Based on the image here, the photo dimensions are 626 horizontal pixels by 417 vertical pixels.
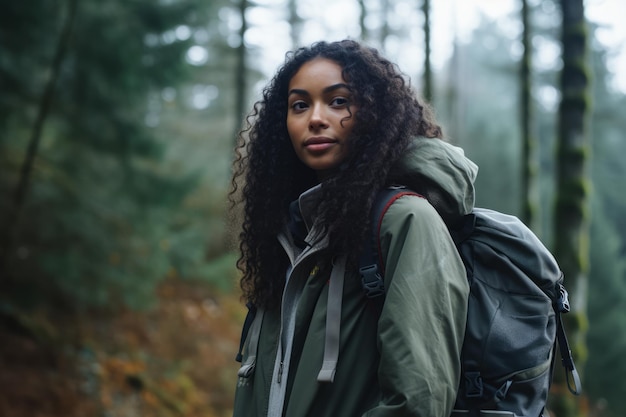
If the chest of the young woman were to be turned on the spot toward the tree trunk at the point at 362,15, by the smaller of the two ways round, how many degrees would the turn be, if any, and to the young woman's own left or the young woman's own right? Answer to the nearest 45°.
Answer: approximately 135° to the young woman's own right

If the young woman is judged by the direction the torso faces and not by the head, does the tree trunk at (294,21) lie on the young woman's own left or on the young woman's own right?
on the young woman's own right

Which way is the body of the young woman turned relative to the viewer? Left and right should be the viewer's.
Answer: facing the viewer and to the left of the viewer

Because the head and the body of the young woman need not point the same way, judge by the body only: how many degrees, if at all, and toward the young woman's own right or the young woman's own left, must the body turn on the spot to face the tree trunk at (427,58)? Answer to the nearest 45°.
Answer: approximately 135° to the young woman's own right

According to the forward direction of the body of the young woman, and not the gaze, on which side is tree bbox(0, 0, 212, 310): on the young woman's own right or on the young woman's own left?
on the young woman's own right

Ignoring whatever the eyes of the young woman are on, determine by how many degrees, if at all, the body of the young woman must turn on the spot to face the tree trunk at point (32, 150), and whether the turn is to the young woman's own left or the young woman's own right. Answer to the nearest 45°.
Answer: approximately 90° to the young woman's own right

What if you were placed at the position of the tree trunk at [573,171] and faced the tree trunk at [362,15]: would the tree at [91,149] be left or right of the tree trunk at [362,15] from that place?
left

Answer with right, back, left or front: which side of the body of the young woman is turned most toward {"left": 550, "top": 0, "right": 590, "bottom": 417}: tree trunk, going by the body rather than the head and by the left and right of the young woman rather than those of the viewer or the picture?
back
